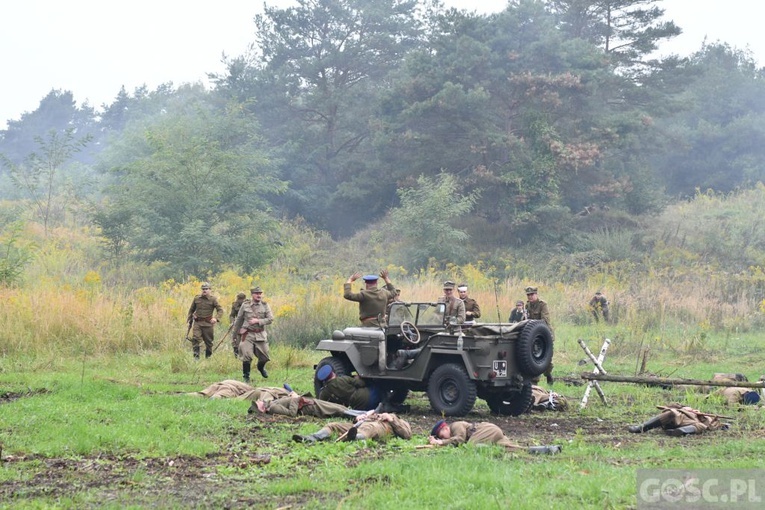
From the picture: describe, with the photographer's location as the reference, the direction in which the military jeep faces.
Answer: facing away from the viewer and to the left of the viewer

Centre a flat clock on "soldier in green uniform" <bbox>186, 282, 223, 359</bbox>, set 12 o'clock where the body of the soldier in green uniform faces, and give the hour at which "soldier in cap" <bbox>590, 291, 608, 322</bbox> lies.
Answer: The soldier in cap is roughly at 8 o'clock from the soldier in green uniform.

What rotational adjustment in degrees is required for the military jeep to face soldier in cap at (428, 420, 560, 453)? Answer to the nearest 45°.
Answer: approximately 135° to its left

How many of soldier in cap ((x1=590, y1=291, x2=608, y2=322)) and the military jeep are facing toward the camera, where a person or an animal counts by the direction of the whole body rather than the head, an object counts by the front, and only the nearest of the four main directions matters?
1
